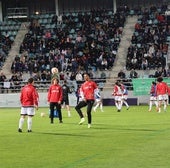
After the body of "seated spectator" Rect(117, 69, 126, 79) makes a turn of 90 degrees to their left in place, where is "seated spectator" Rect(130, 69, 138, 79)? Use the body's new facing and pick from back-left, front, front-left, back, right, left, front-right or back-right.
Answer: front

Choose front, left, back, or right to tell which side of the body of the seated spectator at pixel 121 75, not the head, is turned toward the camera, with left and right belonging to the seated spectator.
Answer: front
